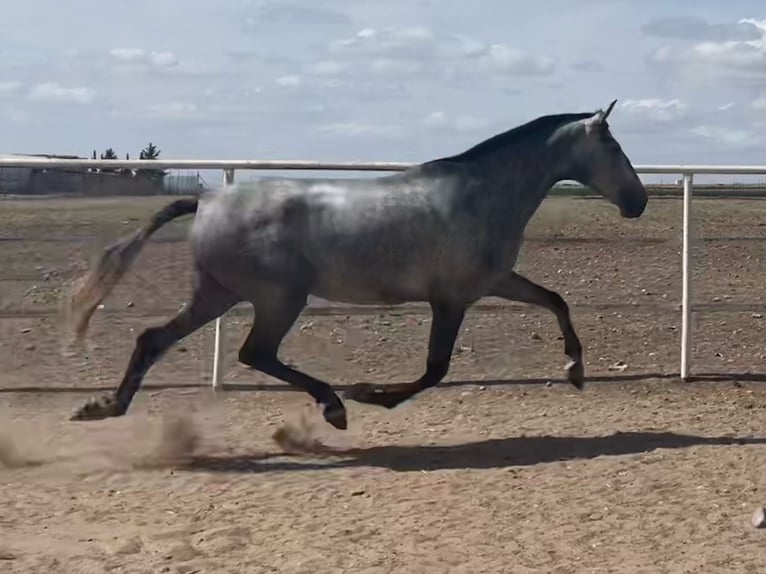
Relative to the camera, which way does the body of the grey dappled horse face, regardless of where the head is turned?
to the viewer's right
